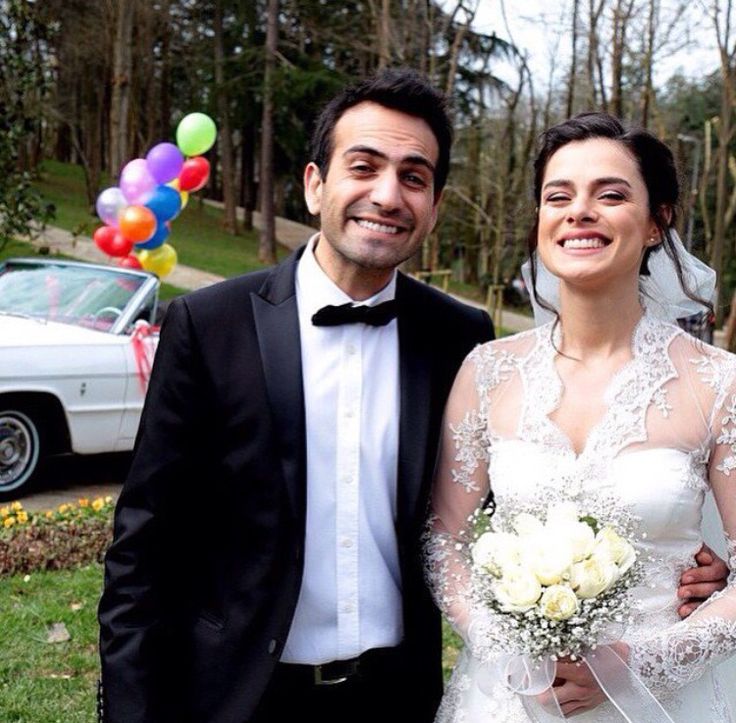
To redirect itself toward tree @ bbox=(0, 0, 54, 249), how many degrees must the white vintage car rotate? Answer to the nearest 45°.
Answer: approximately 135° to its right

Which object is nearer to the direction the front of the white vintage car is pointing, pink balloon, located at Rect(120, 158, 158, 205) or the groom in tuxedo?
the groom in tuxedo

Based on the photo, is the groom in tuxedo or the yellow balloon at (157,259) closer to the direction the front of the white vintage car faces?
the groom in tuxedo

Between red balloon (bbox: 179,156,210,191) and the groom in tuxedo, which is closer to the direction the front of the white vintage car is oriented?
the groom in tuxedo
